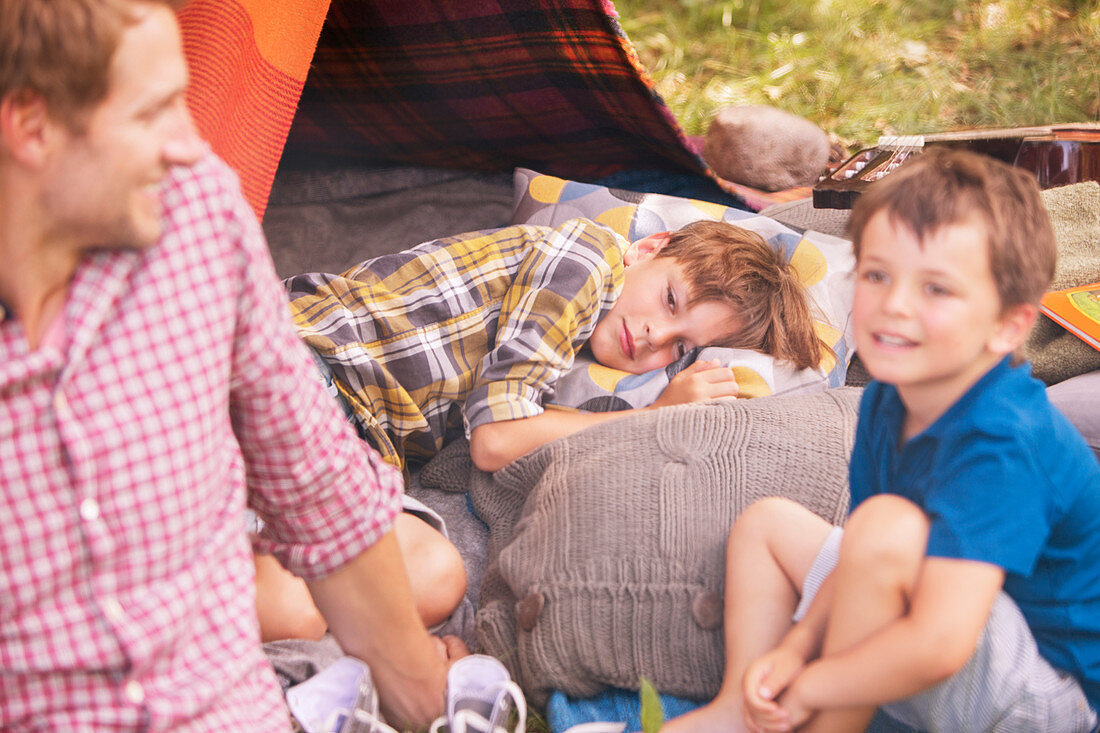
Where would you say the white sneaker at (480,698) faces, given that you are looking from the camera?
facing the viewer

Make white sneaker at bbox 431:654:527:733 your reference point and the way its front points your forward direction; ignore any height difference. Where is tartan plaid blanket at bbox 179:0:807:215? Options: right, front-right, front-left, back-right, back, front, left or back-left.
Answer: back

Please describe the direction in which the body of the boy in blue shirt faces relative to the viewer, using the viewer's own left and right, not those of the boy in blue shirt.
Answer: facing the viewer and to the left of the viewer

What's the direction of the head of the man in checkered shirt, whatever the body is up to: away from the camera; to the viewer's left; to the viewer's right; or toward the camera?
to the viewer's right

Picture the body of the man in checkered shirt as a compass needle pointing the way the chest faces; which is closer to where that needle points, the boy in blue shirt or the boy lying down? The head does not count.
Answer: the boy in blue shirt

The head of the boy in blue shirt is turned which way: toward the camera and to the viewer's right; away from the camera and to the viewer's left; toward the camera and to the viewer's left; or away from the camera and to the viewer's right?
toward the camera and to the viewer's left
